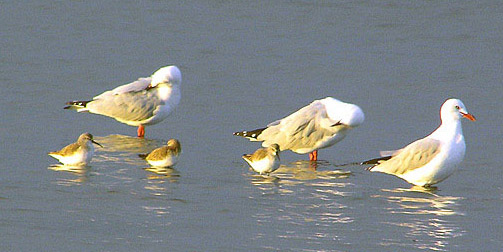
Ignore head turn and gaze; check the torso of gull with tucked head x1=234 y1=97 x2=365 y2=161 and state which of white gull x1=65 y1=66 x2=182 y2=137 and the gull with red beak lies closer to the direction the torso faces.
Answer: the gull with red beak

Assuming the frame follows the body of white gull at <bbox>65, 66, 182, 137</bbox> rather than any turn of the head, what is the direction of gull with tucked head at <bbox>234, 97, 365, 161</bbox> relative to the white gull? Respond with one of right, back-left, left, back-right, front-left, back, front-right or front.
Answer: front-right

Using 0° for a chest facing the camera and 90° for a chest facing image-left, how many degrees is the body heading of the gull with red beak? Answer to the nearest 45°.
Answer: approximately 270°

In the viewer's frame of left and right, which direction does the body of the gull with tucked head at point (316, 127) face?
facing to the right of the viewer

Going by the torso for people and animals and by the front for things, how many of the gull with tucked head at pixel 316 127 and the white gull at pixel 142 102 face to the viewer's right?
2

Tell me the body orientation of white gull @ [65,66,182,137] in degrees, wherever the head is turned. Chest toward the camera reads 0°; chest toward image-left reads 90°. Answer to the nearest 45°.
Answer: approximately 270°

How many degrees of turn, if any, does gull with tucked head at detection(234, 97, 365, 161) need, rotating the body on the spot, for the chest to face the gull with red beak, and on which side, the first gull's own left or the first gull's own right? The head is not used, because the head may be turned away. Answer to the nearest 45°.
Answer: approximately 45° to the first gull's own right

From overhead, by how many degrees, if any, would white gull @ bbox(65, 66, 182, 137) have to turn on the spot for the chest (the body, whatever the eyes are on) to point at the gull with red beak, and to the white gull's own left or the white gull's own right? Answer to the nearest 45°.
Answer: approximately 45° to the white gull's own right
